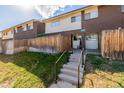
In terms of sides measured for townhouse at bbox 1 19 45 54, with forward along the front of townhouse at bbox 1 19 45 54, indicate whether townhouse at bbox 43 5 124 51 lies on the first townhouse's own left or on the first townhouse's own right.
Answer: on the first townhouse's own left

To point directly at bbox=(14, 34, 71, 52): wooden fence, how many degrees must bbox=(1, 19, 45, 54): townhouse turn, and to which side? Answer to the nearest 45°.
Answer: approximately 45° to its left

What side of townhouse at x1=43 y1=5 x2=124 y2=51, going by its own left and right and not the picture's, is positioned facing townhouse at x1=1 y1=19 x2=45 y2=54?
right

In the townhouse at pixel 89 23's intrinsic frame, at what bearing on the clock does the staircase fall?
The staircase is roughly at 11 o'clock from the townhouse.

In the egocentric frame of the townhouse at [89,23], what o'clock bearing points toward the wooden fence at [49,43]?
The wooden fence is roughly at 1 o'clock from the townhouse.

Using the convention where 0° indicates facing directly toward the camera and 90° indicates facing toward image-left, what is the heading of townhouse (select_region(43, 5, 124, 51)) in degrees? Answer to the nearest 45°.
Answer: approximately 45°

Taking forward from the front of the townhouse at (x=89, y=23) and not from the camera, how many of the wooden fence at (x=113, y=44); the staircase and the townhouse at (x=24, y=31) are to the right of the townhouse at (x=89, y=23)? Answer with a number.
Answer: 1

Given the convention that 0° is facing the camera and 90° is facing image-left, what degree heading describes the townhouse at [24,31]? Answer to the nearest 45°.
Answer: approximately 45°

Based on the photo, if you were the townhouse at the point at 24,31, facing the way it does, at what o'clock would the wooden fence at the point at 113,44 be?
The wooden fence is roughly at 10 o'clock from the townhouse.

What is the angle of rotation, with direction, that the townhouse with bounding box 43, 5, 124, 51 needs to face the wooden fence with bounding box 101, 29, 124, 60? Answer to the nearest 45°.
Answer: approximately 45° to its left
